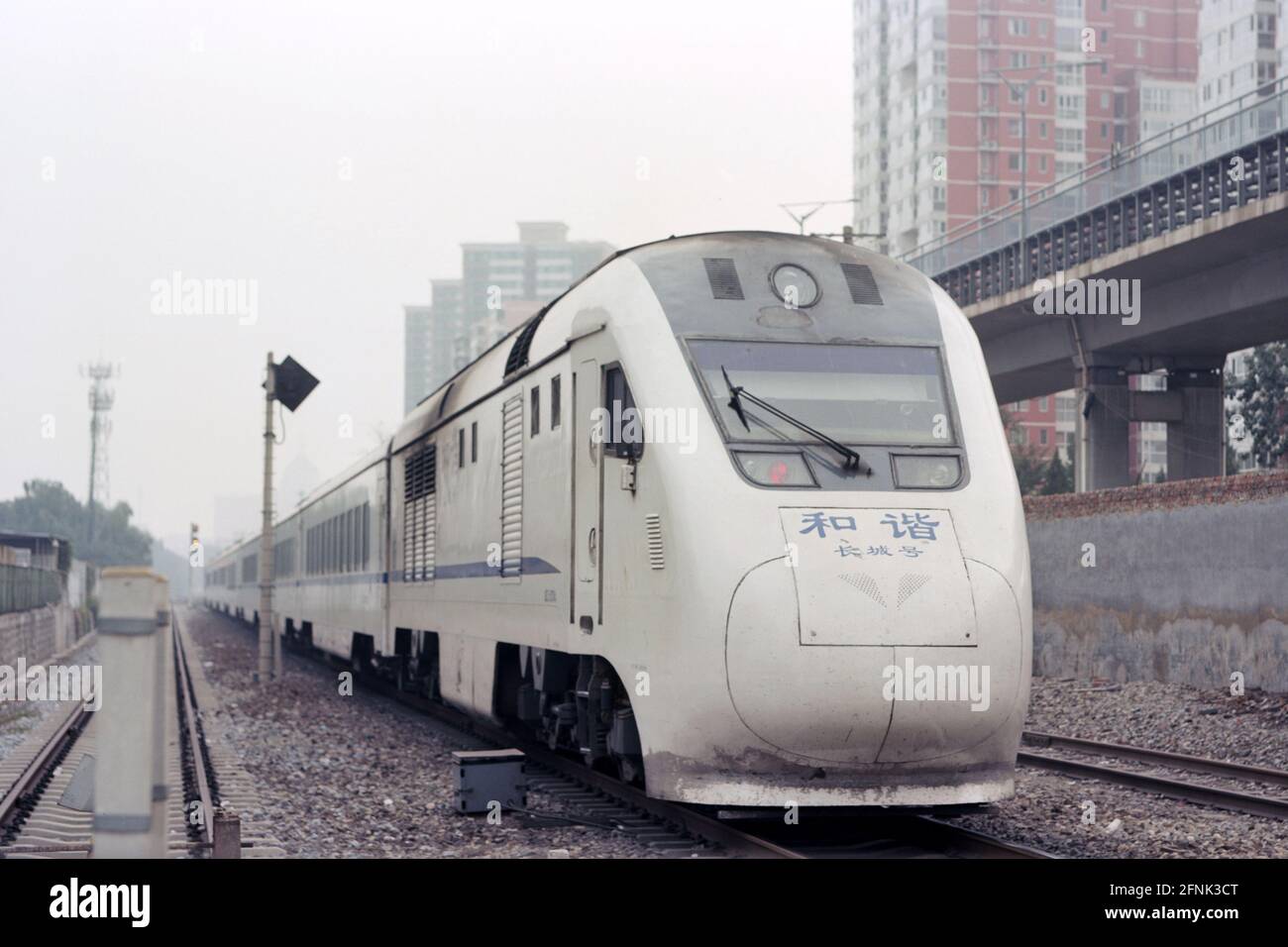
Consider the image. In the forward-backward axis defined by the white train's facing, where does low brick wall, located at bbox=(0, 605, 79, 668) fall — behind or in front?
behind

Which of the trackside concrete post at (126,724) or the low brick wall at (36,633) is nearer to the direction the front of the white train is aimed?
the trackside concrete post

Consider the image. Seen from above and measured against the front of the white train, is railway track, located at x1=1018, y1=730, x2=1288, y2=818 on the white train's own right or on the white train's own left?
on the white train's own left

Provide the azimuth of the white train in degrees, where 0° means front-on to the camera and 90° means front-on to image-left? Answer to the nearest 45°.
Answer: approximately 315°
